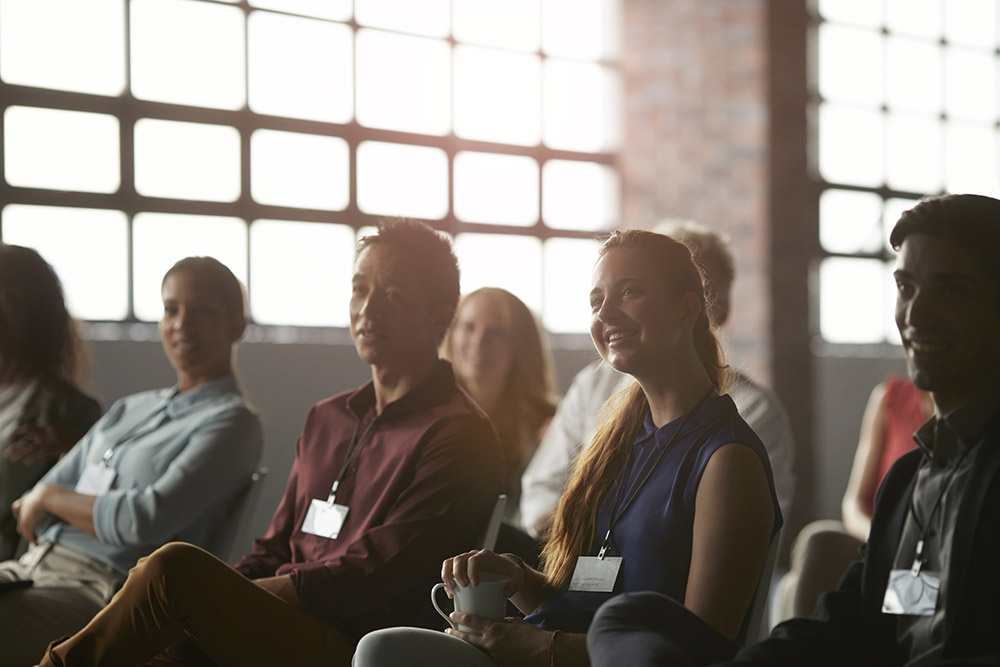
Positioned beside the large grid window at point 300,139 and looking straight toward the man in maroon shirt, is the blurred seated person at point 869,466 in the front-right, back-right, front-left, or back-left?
front-left

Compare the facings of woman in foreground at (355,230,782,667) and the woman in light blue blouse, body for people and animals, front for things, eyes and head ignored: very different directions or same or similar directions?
same or similar directions

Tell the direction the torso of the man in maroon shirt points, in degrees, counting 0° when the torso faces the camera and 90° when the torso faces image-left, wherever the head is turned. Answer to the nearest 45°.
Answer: approximately 45°

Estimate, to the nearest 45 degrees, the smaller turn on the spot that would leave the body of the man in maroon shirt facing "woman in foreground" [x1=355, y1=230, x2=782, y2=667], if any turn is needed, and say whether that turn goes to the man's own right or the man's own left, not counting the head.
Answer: approximately 90° to the man's own left

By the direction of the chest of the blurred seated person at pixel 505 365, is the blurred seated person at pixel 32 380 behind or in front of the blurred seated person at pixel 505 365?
in front

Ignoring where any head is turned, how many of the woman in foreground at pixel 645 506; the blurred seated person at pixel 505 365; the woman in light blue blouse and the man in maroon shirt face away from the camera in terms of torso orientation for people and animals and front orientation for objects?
0

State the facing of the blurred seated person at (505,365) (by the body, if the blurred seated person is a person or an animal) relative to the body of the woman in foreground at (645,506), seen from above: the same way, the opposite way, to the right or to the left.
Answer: the same way

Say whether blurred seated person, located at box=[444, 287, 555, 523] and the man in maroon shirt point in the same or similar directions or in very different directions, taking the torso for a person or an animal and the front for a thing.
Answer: same or similar directions

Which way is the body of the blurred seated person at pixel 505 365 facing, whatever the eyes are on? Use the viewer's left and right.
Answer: facing the viewer and to the left of the viewer

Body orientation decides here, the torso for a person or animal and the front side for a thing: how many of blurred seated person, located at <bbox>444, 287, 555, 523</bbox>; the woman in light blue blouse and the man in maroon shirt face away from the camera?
0

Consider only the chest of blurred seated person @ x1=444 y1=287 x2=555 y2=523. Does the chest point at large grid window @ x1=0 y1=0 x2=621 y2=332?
no

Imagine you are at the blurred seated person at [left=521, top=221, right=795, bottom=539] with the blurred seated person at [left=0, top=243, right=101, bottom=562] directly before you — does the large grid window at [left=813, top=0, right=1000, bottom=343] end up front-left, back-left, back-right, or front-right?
back-right

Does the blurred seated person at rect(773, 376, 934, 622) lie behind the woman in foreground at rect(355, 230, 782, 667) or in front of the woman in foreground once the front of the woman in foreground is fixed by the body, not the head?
behind

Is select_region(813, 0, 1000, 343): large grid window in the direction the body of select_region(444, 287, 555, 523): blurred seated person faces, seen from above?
no

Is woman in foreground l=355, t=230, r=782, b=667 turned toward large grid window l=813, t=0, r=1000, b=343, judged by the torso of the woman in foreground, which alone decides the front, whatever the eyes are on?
no

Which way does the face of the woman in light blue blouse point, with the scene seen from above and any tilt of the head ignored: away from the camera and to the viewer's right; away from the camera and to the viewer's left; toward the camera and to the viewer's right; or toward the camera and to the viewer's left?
toward the camera and to the viewer's left
